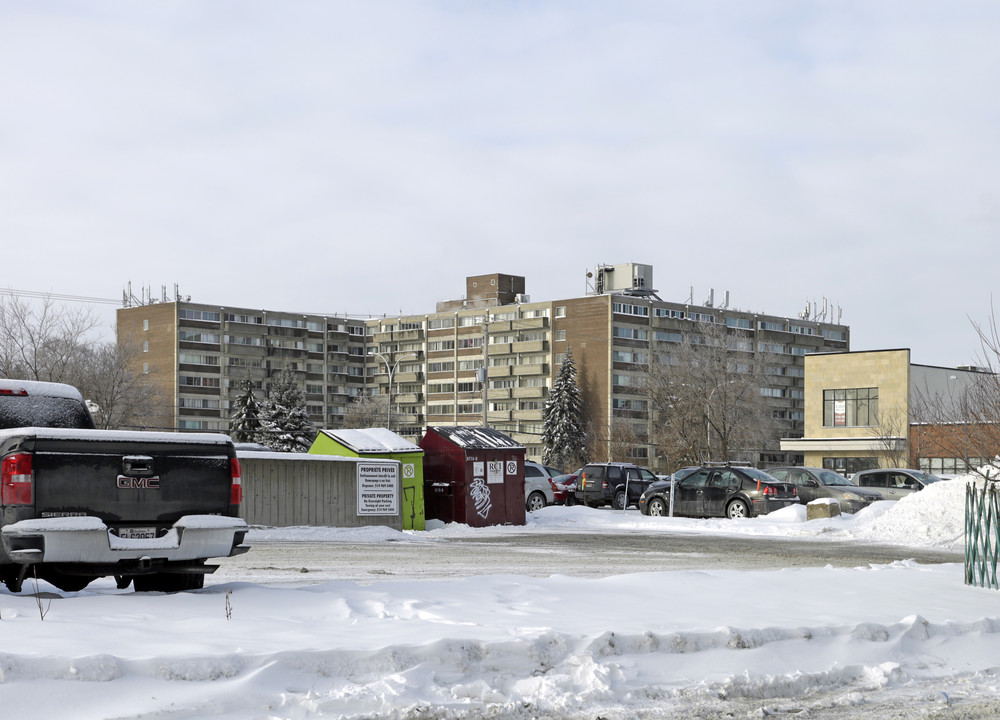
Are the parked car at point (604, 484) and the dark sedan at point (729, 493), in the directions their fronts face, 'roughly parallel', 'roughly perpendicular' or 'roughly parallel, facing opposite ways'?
roughly perpendicular

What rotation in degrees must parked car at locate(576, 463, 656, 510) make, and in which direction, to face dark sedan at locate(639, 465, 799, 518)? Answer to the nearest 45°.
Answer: approximately 135° to its right

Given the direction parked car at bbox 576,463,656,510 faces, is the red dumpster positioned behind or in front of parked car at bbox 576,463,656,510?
behind

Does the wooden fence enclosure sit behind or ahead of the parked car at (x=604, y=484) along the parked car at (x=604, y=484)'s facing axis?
behind

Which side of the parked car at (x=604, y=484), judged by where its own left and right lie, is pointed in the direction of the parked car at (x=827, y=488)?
right

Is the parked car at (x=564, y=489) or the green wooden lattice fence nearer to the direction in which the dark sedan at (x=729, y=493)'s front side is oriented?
the parked car

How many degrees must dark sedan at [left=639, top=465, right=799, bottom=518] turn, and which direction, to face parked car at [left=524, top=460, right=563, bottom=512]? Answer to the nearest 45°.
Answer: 0° — it already faces it

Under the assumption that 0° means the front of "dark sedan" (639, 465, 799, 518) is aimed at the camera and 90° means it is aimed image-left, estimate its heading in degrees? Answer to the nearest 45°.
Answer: approximately 135°

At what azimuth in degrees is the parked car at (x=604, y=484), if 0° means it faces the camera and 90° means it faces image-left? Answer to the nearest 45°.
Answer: approximately 225°
